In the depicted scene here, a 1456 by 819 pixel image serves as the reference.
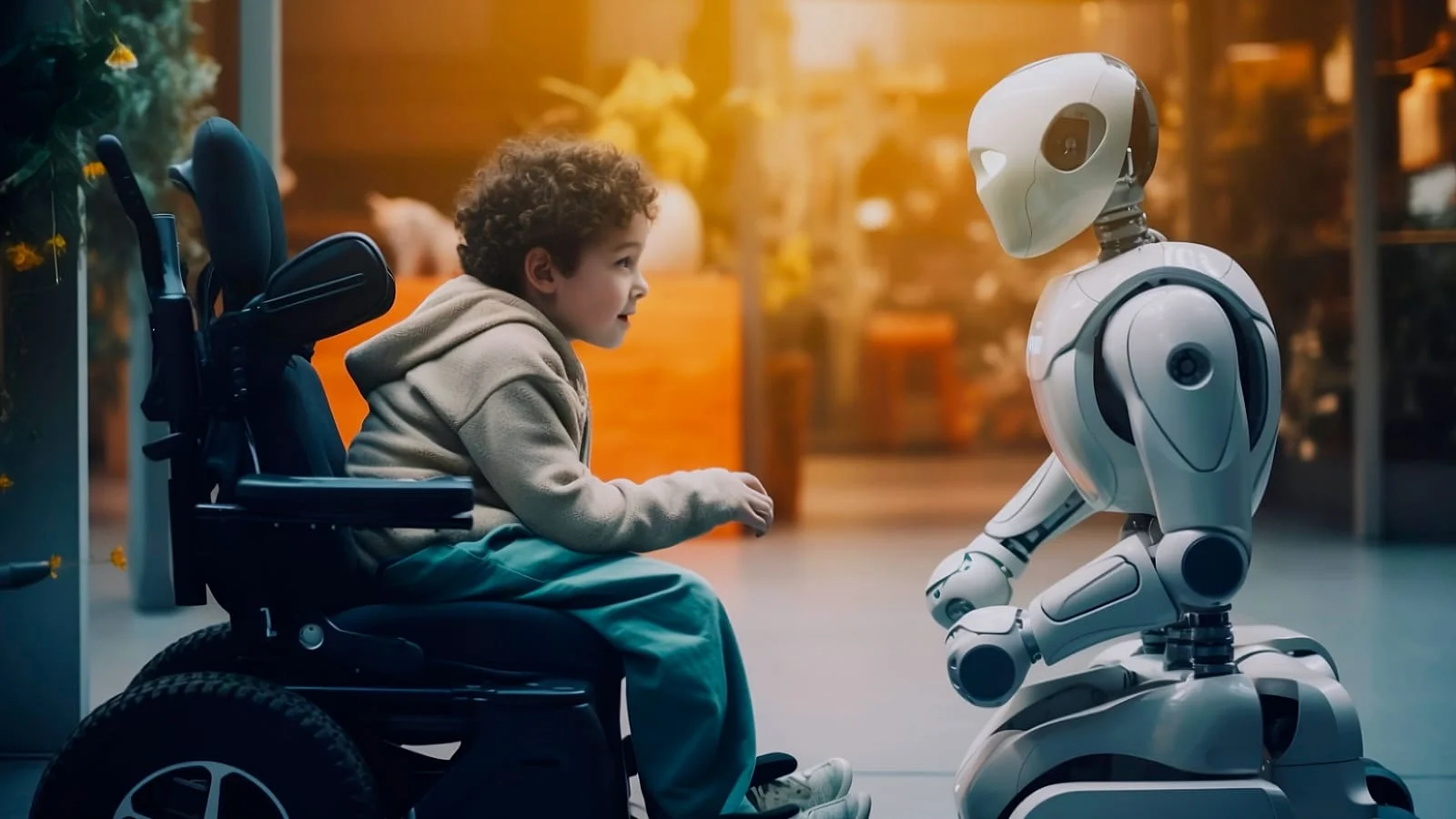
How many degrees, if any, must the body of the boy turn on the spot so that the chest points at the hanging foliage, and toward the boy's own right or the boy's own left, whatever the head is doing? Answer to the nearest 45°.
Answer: approximately 135° to the boy's own left

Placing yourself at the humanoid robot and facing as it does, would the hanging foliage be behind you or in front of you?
in front

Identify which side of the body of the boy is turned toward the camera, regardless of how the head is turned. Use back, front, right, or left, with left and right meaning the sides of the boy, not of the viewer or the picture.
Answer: right

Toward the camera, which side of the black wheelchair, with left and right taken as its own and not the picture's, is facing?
right

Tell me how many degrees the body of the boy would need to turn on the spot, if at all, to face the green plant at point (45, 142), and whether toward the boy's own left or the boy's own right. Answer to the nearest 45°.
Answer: approximately 135° to the boy's own left

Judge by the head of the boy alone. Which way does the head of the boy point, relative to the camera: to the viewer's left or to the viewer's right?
to the viewer's right

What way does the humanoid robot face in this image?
to the viewer's left

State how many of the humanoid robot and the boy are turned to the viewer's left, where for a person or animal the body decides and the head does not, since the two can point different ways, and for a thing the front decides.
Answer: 1
